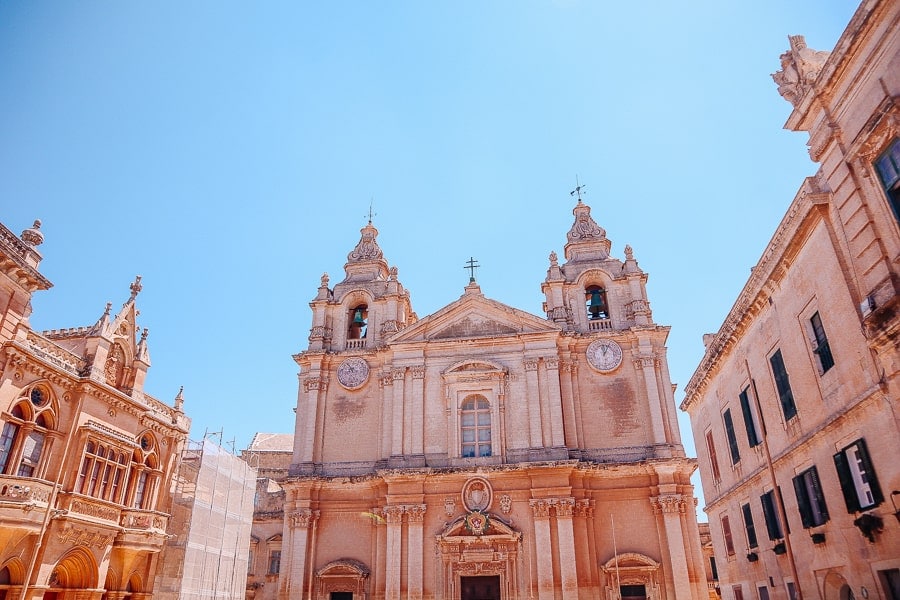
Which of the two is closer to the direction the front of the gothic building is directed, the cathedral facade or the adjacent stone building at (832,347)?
the adjacent stone building

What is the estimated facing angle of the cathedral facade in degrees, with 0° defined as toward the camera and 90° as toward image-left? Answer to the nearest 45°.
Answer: approximately 0°

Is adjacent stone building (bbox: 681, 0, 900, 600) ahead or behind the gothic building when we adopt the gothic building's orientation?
ahead

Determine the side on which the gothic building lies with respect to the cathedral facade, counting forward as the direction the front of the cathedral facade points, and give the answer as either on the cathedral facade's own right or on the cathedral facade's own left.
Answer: on the cathedral facade's own right

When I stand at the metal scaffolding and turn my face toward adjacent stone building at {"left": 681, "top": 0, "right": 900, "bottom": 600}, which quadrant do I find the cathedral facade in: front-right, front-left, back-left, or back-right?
front-left

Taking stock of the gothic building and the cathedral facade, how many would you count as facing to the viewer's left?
0

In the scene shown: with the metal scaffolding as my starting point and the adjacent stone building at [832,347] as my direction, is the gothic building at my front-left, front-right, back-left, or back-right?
front-right

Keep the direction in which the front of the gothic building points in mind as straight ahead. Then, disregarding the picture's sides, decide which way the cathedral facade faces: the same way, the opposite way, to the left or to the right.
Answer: to the right

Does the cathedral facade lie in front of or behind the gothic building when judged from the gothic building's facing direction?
in front

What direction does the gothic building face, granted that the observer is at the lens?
facing the viewer and to the right of the viewer

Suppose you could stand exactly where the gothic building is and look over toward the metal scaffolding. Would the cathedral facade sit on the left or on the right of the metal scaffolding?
right

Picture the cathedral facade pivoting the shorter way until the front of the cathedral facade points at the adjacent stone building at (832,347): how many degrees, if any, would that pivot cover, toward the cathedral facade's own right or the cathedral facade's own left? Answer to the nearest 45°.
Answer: approximately 45° to the cathedral facade's own left

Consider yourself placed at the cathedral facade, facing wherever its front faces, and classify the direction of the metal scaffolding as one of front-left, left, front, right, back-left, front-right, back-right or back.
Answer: right
